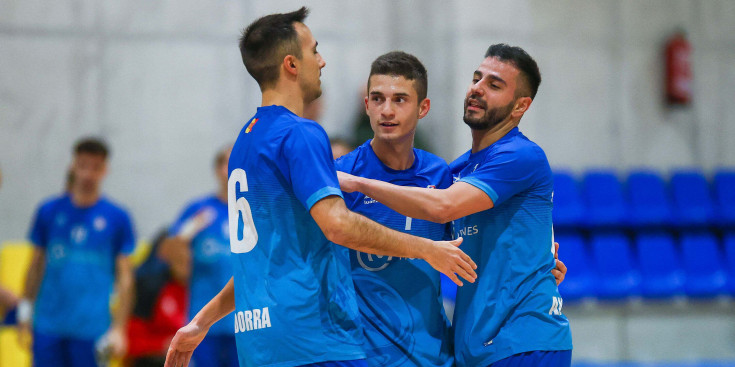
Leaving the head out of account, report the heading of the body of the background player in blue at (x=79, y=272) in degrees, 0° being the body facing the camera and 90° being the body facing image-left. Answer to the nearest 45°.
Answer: approximately 0°

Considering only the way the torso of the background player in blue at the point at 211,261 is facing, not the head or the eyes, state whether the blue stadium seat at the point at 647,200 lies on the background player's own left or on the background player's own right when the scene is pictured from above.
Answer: on the background player's own left

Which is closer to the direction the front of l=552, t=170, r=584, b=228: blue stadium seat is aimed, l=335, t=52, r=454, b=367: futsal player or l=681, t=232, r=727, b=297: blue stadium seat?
the futsal player

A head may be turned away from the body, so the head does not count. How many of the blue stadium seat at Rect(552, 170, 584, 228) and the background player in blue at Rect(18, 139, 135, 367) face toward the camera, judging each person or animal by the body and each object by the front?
2
